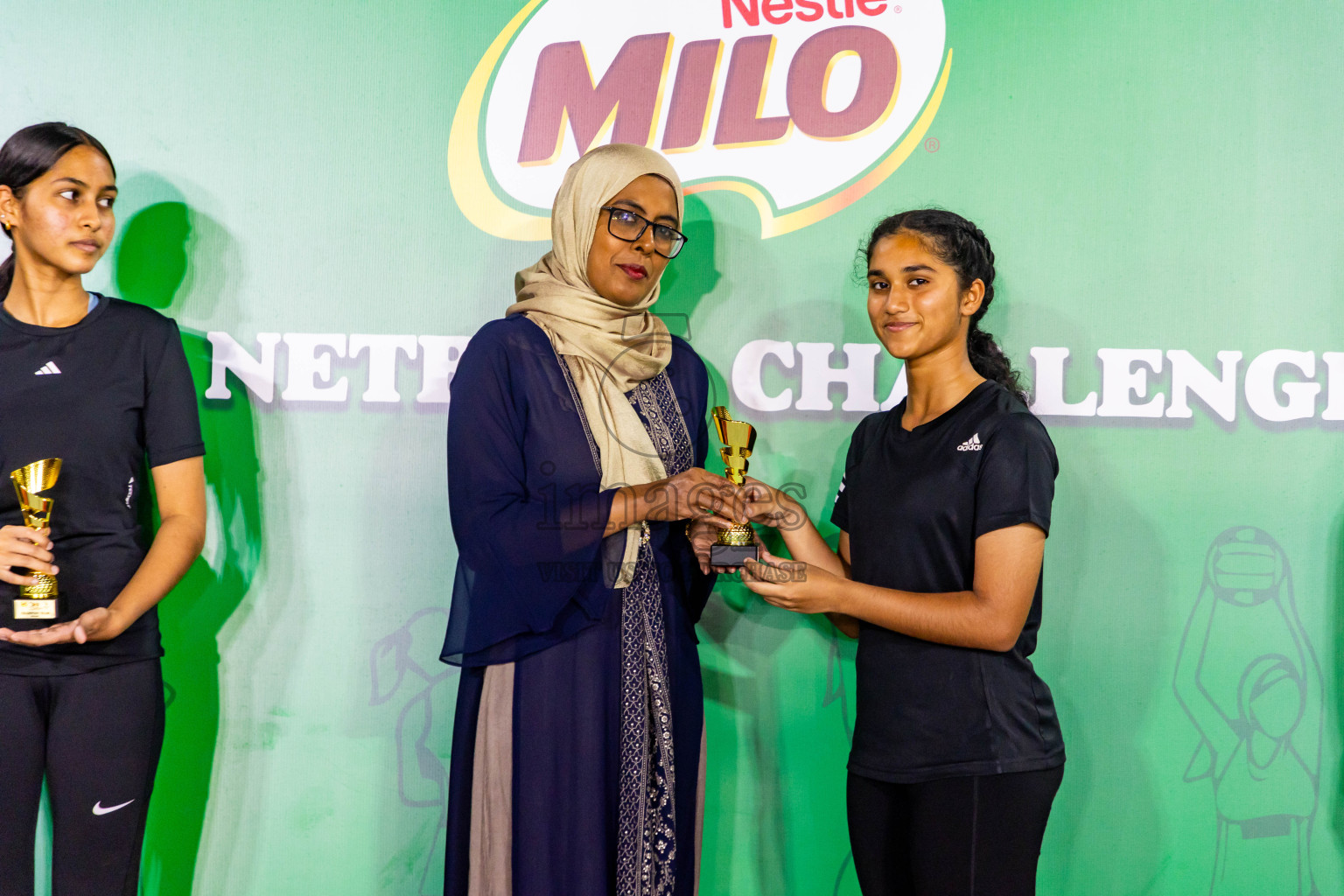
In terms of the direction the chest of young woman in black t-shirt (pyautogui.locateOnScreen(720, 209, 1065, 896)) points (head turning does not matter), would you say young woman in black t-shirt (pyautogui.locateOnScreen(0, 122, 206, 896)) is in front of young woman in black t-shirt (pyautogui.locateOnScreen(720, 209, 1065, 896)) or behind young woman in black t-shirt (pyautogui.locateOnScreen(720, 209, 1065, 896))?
in front

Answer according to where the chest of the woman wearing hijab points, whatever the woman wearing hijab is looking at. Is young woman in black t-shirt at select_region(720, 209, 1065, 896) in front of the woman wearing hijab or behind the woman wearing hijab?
in front

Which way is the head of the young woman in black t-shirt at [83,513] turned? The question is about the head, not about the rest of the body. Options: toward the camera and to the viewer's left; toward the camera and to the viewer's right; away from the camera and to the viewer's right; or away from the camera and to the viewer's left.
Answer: toward the camera and to the viewer's right

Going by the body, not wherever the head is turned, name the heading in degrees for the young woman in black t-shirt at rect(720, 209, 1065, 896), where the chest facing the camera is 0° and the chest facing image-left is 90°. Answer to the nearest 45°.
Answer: approximately 45°

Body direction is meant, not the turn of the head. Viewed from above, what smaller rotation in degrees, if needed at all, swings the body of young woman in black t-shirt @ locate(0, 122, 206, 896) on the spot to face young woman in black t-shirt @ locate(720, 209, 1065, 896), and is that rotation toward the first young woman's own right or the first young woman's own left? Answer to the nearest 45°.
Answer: approximately 45° to the first young woman's own left

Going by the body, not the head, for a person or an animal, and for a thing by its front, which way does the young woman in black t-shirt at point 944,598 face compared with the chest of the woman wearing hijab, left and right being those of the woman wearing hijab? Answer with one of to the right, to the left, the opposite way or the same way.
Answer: to the right

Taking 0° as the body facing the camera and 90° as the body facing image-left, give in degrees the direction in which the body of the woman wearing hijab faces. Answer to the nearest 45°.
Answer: approximately 315°

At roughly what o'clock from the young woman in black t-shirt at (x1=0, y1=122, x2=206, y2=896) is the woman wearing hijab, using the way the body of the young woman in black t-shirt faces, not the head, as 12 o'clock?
The woman wearing hijab is roughly at 10 o'clock from the young woman in black t-shirt.
